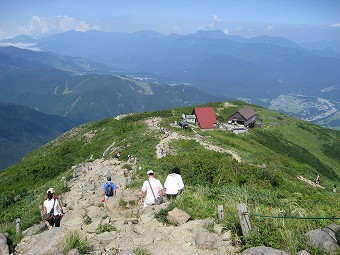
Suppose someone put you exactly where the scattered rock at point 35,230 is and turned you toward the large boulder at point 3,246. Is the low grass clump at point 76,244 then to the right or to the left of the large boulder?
left

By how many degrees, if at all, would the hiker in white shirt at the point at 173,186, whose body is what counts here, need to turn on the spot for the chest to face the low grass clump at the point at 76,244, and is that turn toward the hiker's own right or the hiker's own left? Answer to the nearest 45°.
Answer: approximately 135° to the hiker's own left

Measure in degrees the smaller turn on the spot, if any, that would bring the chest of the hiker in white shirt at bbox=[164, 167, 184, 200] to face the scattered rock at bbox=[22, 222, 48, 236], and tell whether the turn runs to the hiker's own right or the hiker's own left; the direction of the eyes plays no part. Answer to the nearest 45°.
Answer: approximately 90° to the hiker's own left

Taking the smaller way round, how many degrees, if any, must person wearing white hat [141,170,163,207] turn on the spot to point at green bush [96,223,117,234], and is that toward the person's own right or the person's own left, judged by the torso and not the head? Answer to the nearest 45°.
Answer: approximately 135° to the person's own left

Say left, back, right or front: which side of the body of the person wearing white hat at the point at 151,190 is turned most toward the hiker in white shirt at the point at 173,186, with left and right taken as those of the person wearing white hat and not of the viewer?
right

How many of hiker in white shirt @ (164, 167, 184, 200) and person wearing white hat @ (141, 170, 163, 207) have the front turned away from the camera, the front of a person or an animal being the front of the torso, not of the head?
2

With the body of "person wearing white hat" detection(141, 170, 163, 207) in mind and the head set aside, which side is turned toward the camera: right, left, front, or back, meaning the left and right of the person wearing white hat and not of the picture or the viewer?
back

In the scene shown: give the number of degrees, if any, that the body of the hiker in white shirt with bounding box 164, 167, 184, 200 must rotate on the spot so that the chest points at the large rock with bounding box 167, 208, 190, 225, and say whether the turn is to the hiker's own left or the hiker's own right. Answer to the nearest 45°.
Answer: approximately 180°

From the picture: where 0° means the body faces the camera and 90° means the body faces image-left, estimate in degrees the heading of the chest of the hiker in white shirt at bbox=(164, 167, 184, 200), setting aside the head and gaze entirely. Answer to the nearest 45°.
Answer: approximately 180°

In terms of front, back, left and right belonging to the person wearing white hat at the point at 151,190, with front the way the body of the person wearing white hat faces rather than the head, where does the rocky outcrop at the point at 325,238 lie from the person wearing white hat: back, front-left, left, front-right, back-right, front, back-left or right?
back-right

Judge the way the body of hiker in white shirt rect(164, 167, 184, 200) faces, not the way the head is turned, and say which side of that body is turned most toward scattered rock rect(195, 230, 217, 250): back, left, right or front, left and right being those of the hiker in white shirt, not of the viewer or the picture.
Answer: back

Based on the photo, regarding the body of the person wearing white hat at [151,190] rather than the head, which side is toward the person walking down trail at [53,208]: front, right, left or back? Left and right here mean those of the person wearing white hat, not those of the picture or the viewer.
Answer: left

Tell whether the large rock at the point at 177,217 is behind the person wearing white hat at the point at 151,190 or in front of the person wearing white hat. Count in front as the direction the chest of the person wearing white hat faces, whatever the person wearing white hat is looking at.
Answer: behind
